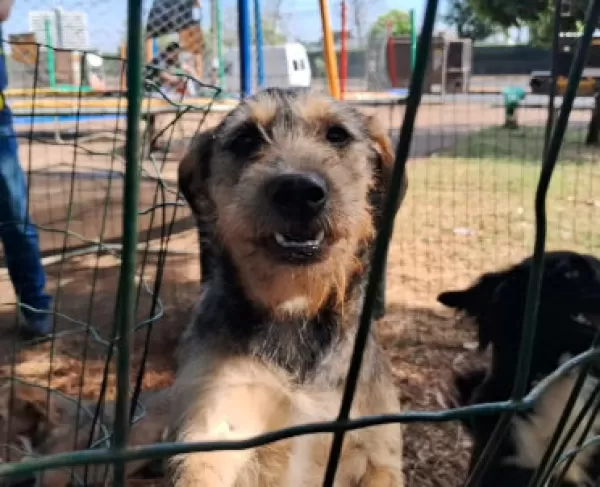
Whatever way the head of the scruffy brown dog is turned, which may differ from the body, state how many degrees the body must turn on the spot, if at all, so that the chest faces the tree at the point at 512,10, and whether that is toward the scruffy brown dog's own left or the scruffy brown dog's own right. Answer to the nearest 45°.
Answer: approximately 180°

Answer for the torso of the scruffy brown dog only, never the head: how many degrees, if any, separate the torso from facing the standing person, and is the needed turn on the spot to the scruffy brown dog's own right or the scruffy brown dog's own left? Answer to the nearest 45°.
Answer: approximately 135° to the scruffy brown dog's own right

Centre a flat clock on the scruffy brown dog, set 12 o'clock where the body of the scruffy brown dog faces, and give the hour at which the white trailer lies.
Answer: The white trailer is roughly at 6 o'clock from the scruffy brown dog.

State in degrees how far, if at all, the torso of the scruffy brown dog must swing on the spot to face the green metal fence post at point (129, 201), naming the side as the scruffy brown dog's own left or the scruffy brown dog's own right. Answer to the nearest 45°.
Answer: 0° — it already faces it

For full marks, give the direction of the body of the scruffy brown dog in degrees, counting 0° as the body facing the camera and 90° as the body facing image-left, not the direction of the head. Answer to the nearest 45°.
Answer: approximately 0°

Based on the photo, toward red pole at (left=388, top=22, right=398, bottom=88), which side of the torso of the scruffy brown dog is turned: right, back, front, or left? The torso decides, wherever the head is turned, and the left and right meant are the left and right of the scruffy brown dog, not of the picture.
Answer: back

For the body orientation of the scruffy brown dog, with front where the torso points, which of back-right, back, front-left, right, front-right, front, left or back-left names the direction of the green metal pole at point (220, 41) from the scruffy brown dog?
back

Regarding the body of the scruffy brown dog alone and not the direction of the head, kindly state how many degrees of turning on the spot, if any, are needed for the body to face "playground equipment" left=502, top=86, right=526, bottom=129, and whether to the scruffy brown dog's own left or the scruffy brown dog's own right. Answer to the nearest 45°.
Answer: approximately 180°

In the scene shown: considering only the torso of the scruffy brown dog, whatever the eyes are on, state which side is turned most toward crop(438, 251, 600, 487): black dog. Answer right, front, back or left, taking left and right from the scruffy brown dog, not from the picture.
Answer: left

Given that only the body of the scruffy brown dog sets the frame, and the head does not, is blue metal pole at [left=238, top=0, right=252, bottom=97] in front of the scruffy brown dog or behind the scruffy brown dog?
behind
